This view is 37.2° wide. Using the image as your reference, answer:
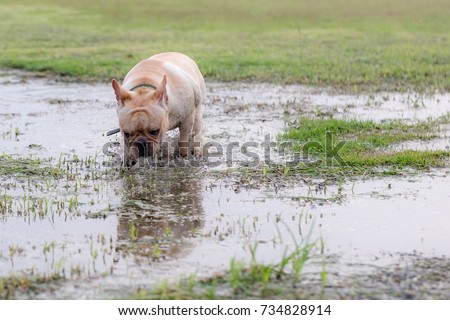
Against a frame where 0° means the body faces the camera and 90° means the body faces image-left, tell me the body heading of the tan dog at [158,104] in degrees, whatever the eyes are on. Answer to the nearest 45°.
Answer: approximately 45°
